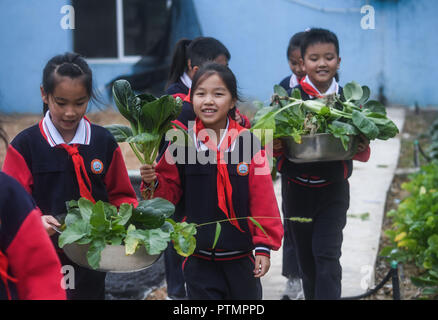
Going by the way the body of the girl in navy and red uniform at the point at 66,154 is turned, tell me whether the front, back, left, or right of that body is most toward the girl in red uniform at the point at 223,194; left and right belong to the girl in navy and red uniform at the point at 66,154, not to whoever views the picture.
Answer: left

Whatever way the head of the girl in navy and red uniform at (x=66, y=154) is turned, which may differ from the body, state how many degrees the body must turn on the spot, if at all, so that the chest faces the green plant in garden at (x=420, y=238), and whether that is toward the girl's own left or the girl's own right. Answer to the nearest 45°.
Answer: approximately 135° to the girl's own left

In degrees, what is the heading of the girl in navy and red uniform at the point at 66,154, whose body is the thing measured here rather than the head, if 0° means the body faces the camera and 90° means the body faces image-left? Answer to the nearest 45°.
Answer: approximately 0°
